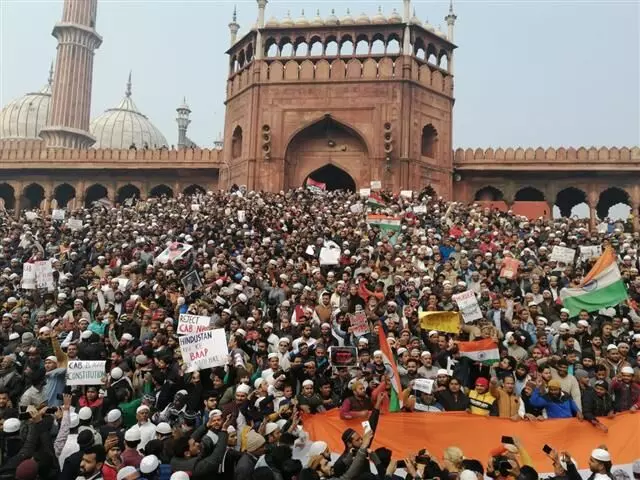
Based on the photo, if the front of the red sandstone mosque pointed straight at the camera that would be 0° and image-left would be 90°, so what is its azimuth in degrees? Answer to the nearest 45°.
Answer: approximately 0°
